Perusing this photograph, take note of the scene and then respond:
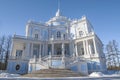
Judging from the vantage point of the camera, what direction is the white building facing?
facing the viewer
